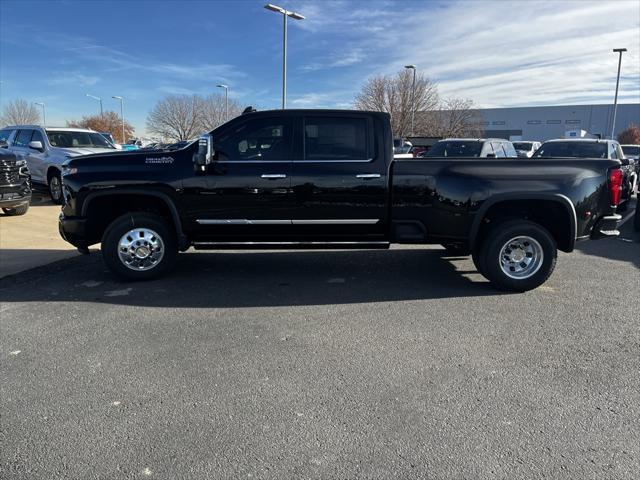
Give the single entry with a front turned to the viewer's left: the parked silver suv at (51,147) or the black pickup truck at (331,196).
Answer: the black pickup truck

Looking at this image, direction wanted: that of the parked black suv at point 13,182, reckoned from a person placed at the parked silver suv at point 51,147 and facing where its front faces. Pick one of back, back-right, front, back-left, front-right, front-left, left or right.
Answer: front-right

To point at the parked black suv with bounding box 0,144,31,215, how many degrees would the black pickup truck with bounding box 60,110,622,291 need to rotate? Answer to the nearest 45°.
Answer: approximately 45° to its right

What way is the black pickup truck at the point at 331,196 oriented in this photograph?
to the viewer's left

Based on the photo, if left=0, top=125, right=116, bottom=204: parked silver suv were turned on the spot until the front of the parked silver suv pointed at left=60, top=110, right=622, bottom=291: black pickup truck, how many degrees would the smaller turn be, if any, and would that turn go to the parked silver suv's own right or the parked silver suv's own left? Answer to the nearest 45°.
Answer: approximately 45° to the parked silver suv's own right

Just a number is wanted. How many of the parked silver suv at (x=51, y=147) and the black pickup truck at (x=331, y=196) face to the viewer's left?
1

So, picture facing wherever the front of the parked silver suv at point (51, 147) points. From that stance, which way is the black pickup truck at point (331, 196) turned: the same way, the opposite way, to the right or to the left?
the opposite way

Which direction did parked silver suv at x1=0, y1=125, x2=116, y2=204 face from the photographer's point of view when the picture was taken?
facing the viewer and to the right of the viewer
